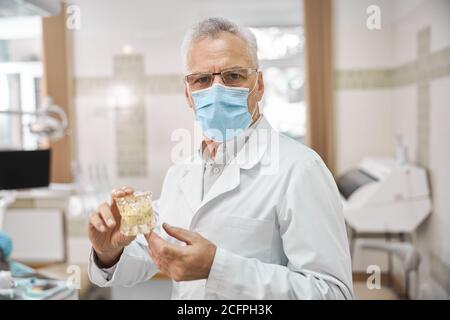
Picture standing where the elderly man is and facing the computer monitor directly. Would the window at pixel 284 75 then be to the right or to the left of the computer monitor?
right

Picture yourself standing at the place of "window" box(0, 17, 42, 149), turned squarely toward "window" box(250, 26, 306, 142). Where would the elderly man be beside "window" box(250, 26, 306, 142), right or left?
right

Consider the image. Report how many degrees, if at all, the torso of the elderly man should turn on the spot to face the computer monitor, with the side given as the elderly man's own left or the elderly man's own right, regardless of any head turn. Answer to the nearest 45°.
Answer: approximately 90° to the elderly man's own right

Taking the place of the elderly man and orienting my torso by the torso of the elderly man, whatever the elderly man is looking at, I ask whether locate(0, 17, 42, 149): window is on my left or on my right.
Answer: on my right

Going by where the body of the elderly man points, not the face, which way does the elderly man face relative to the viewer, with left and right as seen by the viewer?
facing the viewer and to the left of the viewer

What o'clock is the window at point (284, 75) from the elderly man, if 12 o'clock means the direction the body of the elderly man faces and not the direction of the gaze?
The window is roughly at 5 o'clock from the elderly man.
